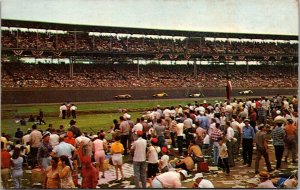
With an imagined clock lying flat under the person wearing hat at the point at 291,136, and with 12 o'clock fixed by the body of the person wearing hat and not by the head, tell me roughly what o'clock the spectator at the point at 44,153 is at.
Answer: The spectator is roughly at 8 o'clock from the person wearing hat.

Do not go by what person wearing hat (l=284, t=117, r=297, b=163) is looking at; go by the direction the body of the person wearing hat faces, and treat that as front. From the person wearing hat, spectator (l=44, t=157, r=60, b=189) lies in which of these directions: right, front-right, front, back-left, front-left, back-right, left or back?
back-left

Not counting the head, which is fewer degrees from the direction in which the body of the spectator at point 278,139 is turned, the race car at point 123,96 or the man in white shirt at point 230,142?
the race car

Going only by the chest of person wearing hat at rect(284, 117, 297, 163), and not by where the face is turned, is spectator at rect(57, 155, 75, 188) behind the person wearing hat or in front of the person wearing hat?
behind

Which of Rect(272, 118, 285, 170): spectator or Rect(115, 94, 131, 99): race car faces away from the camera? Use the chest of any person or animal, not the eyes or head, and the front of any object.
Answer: the spectator

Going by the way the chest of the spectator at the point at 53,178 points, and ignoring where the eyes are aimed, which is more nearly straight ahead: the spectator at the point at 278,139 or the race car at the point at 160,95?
the race car

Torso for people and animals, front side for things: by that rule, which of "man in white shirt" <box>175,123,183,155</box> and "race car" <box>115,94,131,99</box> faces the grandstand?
the man in white shirt

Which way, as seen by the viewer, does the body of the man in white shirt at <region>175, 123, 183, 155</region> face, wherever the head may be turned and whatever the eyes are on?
away from the camera

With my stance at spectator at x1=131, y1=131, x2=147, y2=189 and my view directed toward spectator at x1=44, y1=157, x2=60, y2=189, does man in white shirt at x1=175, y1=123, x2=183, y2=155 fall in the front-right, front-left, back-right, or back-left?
back-right

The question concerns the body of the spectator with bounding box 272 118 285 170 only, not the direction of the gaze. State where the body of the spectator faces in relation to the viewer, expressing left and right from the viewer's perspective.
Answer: facing away from the viewer

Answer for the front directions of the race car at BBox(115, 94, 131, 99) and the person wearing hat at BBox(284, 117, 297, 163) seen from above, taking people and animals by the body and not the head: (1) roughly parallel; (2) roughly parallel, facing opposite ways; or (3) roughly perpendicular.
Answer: roughly perpendicular

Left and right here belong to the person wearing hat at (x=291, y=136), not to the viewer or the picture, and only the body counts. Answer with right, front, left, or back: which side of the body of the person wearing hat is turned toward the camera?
back

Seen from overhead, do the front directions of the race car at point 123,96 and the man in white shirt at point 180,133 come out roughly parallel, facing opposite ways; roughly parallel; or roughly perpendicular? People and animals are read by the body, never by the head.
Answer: roughly perpendicular

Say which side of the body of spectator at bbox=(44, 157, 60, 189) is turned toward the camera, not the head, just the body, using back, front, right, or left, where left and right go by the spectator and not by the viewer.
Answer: front
